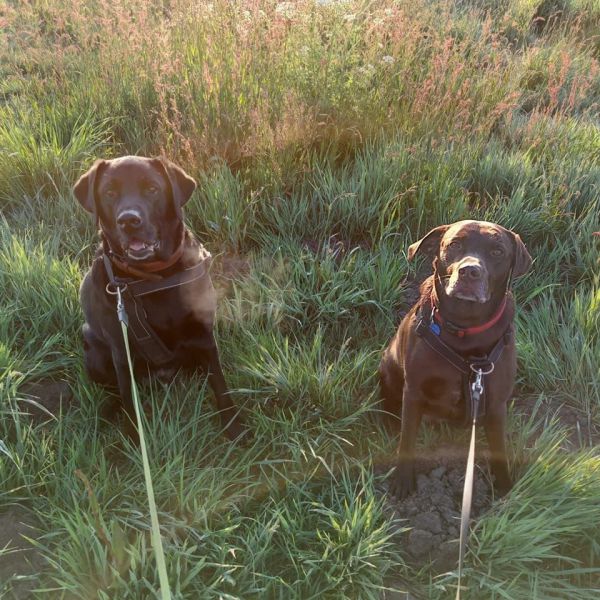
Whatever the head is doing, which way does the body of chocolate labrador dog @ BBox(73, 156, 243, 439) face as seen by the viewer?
toward the camera

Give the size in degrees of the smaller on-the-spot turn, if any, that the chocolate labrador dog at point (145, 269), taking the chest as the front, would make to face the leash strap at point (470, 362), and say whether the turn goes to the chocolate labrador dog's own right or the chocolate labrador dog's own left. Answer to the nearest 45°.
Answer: approximately 45° to the chocolate labrador dog's own left

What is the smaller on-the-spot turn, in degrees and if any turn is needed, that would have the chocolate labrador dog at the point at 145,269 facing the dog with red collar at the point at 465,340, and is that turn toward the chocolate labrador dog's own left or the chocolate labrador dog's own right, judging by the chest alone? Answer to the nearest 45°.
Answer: approximately 45° to the chocolate labrador dog's own left
